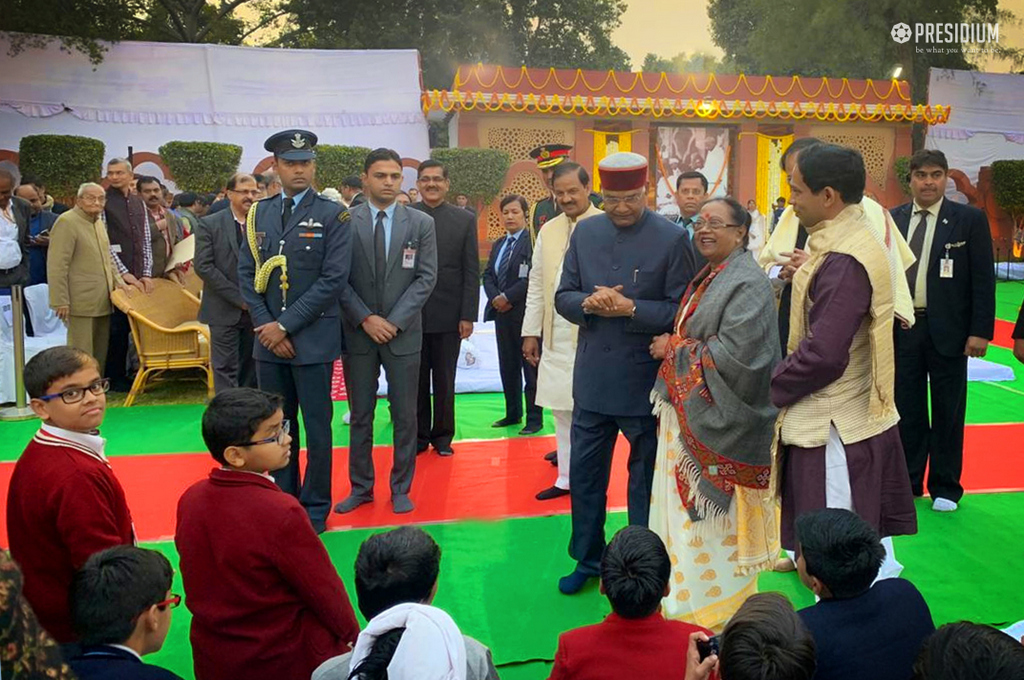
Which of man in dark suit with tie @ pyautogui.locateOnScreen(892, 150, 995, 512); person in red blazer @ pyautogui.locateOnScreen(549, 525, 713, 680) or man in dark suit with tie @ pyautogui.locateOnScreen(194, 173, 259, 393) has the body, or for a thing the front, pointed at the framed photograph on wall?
the person in red blazer

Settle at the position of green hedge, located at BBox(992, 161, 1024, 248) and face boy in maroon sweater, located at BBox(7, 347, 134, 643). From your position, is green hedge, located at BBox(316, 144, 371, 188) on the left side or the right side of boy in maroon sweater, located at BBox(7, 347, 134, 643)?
right

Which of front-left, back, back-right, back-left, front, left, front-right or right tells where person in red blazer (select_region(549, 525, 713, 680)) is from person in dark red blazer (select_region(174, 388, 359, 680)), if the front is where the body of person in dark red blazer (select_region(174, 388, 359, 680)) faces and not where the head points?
right

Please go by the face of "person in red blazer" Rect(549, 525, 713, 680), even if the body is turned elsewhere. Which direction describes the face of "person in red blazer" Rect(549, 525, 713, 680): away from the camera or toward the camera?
away from the camera

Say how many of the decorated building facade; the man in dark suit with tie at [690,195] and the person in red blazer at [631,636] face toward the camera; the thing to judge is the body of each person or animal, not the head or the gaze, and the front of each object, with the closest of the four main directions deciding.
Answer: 2

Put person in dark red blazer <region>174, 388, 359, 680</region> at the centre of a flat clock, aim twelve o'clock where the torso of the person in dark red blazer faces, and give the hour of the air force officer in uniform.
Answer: The air force officer in uniform is roughly at 11 o'clock from the person in dark red blazer.
